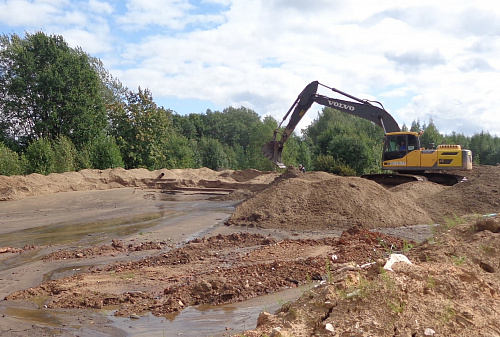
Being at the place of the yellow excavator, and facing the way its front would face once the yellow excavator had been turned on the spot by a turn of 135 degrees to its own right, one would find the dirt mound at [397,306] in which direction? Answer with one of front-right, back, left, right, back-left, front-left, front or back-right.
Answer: back-right

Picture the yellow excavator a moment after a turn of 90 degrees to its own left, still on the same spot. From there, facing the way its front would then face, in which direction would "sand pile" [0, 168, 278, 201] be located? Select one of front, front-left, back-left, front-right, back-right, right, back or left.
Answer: right

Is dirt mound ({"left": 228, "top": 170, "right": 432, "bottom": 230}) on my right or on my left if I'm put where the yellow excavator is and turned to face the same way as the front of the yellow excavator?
on my left

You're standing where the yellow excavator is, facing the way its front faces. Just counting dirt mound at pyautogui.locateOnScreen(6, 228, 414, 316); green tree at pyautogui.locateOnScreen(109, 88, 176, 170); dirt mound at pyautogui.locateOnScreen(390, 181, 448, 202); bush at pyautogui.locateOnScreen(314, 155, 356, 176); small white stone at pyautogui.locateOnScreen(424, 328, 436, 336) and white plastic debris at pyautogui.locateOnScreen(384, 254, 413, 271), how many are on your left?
4

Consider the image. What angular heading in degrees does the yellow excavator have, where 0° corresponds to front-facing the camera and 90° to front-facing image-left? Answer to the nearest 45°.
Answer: approximately 90°

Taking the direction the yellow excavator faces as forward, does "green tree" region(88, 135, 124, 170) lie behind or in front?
in front

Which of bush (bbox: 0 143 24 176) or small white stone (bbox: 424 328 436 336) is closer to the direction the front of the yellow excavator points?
the bush

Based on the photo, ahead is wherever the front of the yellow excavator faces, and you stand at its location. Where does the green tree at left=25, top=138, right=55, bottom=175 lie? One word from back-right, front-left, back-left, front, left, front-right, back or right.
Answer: front

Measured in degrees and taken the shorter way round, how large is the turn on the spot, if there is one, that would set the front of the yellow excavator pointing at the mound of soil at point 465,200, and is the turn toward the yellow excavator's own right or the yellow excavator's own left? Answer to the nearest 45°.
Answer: approximately 90° to the yellow excavator's own left

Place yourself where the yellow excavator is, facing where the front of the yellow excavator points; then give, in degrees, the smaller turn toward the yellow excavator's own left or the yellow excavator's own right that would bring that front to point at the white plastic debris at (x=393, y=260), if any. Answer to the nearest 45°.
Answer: approximately 90° to the yellow excavator's own left

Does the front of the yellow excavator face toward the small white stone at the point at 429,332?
no

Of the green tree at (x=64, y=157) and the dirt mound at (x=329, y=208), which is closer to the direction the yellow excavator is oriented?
the green tree

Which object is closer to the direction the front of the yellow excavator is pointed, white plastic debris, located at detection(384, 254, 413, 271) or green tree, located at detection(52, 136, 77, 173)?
the green tree

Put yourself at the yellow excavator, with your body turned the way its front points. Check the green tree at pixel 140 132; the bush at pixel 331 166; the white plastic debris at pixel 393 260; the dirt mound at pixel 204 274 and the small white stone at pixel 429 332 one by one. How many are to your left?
3
